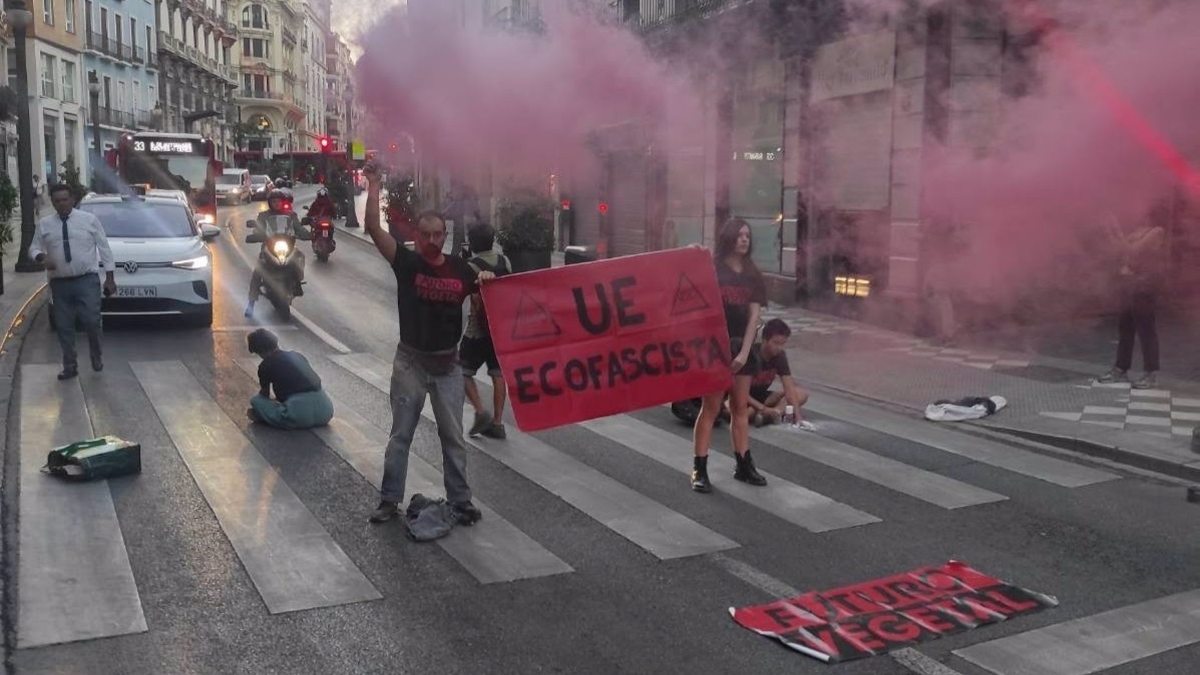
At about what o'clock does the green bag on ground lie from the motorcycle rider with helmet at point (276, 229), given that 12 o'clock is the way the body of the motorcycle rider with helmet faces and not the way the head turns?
The green bag on ground is roughly at 12 o'clock from the motorcycle rider with helmet.

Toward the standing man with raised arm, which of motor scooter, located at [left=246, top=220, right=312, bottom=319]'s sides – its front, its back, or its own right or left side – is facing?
front

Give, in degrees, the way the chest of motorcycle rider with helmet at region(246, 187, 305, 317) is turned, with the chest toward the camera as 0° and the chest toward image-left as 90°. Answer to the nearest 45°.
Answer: approximately 0°

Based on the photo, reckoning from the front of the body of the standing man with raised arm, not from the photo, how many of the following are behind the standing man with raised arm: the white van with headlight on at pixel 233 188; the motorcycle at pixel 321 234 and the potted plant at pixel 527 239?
3

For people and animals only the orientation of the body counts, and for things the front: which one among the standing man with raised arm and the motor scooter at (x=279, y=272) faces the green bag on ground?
the motor scooter

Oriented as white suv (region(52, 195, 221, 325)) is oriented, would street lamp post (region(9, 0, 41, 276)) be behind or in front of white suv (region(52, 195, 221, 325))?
behind

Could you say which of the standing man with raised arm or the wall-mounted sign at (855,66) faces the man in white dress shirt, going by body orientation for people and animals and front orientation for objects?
the wall-mounted sign

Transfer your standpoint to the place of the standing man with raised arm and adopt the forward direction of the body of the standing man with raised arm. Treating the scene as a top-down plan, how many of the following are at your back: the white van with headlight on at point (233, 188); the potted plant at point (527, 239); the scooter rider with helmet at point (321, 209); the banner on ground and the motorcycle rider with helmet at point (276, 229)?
4

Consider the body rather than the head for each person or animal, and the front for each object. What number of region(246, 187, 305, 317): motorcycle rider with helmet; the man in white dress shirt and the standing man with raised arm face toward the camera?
3

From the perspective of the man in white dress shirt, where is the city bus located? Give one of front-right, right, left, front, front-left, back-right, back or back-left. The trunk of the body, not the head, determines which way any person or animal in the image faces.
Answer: back
